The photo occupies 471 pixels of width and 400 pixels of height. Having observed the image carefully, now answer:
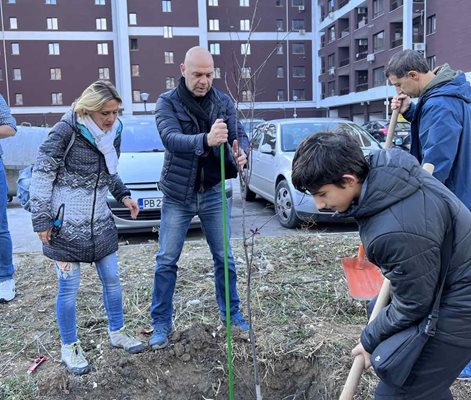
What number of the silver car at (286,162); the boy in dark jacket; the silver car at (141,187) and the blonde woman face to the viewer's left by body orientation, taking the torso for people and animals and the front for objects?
1

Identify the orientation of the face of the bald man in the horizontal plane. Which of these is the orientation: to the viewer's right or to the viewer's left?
to the viewer's right

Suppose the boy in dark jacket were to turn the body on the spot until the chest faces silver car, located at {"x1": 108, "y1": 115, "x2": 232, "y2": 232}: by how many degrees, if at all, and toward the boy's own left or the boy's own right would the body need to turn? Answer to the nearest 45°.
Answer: approximately 45° to the boy's own right

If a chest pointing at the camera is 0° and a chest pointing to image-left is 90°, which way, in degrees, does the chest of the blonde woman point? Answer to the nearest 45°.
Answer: approximately 315°

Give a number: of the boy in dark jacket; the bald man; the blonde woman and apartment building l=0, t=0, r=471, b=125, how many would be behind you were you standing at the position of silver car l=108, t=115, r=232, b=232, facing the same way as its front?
1

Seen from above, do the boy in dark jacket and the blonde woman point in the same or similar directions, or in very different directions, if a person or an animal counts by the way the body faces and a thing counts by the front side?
very different directions

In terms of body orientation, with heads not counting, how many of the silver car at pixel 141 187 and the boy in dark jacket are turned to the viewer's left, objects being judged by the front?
1

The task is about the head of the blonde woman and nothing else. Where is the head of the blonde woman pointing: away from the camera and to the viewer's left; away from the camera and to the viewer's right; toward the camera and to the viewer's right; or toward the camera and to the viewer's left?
toward the camera and to the viewer's right

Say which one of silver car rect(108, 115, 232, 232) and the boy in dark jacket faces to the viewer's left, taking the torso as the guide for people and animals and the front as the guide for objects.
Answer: the boy in dark jacket

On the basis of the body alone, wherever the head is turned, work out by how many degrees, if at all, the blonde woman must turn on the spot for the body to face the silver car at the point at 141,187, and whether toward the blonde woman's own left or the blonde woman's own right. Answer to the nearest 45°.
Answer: approximately 135° to the blonde woman's own left

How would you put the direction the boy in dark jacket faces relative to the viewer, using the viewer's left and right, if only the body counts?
facing to the left of the viewer

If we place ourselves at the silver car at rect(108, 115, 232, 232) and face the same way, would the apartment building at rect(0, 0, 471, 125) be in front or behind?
behind

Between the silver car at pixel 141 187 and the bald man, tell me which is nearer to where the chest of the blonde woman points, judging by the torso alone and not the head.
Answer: the bald man

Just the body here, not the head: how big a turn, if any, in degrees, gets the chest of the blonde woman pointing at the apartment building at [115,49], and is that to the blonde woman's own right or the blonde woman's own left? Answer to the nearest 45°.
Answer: approximately 135° to the blonde woman's own left

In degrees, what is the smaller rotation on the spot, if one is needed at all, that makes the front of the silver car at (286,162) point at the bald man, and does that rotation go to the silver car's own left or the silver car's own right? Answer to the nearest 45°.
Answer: approximately 45° to the silver car's own right

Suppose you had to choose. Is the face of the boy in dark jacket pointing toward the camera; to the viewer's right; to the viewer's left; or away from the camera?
to the viewer's left
